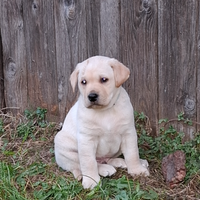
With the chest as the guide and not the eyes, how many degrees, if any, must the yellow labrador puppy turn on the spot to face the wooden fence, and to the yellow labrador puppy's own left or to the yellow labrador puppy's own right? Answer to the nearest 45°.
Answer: approximately 135° to the yellow labrador puppy's own left

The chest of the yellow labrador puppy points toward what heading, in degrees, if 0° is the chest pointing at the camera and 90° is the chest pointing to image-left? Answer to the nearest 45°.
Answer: approximately 315°
